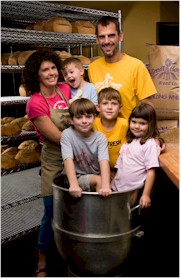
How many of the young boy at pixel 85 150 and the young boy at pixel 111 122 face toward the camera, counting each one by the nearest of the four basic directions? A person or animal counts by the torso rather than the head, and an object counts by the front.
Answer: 2

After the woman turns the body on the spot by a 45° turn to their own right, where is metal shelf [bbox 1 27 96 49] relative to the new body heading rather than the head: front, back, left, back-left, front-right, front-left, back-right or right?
back

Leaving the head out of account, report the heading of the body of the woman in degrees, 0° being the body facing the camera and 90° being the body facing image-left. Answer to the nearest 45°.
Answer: approximately 315°

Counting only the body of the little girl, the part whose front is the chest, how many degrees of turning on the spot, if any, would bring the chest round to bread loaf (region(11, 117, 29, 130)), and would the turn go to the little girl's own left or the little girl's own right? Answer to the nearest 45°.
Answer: approximately 90° to the little girl's own right

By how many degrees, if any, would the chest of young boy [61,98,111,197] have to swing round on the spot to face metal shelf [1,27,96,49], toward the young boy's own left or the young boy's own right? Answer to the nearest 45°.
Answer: approximately 180°

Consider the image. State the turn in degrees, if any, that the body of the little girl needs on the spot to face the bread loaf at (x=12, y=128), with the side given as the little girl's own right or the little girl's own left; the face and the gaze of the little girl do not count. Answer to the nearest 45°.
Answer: approximately 90° to the little girl's own right
